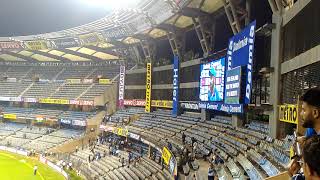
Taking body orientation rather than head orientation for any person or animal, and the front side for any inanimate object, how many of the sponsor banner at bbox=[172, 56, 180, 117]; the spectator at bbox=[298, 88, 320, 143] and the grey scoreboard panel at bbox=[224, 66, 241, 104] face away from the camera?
0

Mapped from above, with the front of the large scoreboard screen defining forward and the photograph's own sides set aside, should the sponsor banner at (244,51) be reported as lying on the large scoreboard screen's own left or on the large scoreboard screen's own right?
on the large scoreboard screen's own left

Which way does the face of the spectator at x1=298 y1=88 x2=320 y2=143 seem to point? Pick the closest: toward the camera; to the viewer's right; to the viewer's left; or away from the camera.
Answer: to the viewer's left

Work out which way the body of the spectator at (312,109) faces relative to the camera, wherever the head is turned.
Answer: to the viewer's left

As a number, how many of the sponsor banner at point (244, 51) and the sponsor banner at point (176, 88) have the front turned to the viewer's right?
0

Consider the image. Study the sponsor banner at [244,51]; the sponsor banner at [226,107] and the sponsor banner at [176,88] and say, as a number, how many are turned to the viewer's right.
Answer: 0

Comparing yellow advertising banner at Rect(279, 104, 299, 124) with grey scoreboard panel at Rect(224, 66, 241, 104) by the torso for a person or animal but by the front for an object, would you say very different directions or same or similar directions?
same or similar directions

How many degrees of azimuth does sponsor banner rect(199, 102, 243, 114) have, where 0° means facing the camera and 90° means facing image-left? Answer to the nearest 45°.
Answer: approximately 45°

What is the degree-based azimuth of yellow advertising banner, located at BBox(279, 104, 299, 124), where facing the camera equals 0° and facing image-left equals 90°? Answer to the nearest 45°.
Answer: approximately 45°

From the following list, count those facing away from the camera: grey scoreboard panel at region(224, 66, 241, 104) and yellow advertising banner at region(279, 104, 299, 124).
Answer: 0
